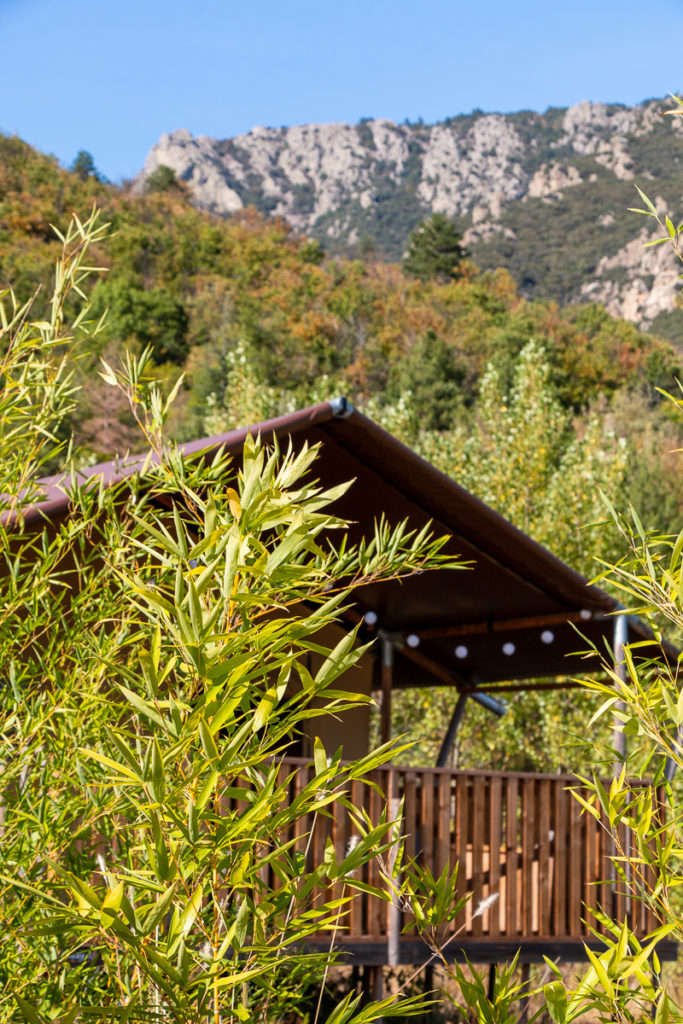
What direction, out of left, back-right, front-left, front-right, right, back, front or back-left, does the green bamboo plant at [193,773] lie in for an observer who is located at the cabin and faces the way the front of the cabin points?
front-right

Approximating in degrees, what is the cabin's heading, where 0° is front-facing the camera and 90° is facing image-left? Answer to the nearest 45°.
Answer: approximately 315°
